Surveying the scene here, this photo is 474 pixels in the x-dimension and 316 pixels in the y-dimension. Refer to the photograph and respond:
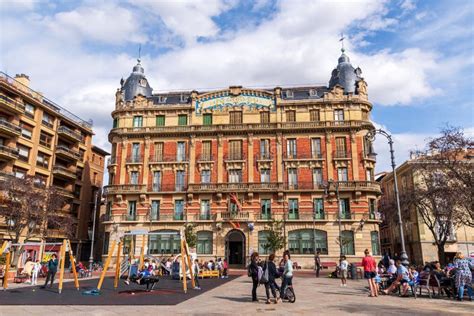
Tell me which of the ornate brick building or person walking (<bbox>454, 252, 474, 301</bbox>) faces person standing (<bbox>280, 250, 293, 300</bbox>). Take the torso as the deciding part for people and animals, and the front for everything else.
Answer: the ornate brick building

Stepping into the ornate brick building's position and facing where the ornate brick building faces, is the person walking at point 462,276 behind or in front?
in front

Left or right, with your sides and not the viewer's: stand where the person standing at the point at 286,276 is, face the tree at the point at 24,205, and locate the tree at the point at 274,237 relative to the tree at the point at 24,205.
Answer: right
